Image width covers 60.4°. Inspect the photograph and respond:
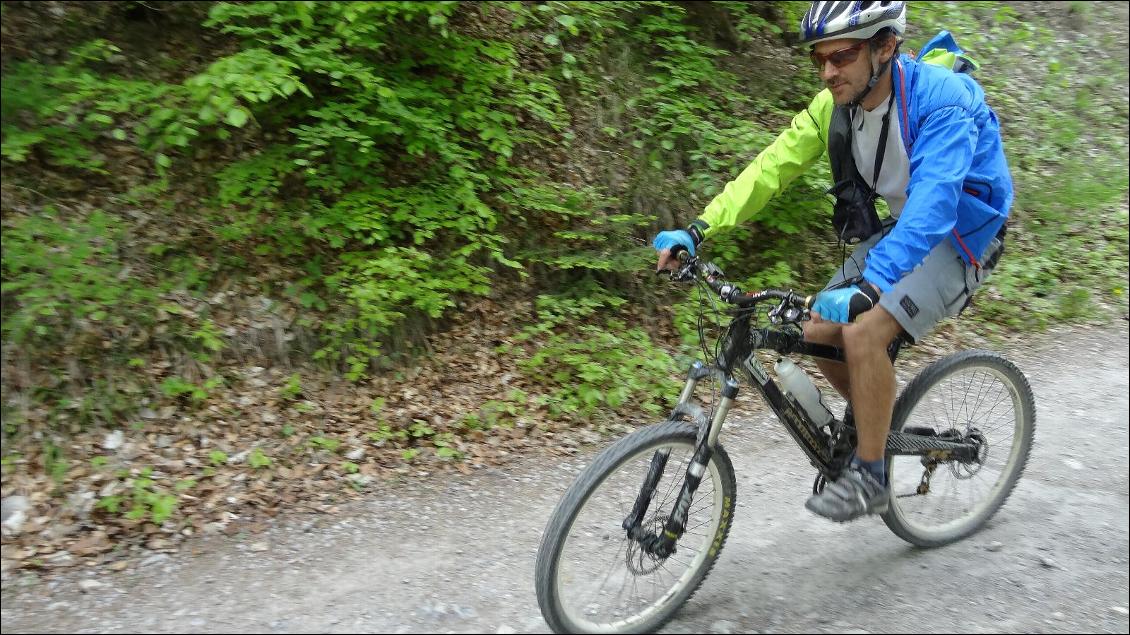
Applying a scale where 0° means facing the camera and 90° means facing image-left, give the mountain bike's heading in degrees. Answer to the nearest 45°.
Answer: approximately 45°

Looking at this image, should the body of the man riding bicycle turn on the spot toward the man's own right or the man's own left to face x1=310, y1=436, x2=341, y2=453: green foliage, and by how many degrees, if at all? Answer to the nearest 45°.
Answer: approximately 45° to the man's own right

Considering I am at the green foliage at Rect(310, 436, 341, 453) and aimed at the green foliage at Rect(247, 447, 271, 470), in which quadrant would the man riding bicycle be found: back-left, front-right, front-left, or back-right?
back-left

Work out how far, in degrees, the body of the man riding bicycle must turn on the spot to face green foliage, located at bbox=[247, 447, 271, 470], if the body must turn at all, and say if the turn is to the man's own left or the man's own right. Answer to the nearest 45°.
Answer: approximately 45° to the man's own right

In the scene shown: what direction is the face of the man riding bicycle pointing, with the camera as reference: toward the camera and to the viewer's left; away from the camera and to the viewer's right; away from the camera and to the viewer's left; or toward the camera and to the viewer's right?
toward the camera and to the viewer's left

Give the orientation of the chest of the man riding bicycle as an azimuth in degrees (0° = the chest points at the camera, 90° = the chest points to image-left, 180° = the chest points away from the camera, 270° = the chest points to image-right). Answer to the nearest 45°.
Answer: approximately 45°
